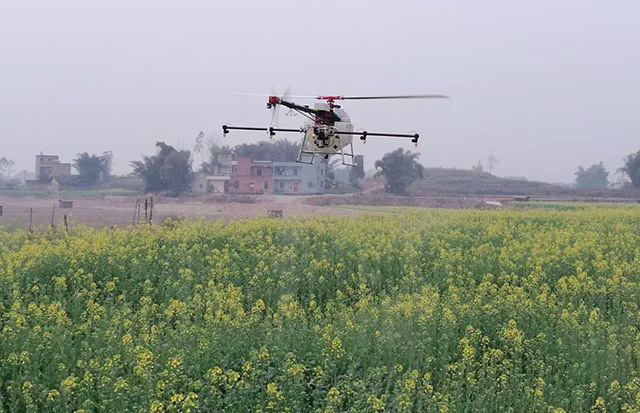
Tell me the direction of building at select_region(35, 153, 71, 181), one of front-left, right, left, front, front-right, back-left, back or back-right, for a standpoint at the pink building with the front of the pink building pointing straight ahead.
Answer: back-right

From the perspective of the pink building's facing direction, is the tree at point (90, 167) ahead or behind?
behind

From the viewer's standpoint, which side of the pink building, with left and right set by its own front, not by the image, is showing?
front

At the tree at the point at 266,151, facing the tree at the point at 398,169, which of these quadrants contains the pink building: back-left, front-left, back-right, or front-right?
front-right

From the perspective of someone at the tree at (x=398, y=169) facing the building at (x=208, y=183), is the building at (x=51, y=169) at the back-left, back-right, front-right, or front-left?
front-right

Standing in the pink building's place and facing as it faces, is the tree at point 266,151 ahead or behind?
behind

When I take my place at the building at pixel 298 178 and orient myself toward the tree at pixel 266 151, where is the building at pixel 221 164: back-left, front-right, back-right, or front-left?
front-left

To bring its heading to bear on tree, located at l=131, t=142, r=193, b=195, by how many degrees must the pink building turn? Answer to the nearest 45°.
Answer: approximately 135° to its right
